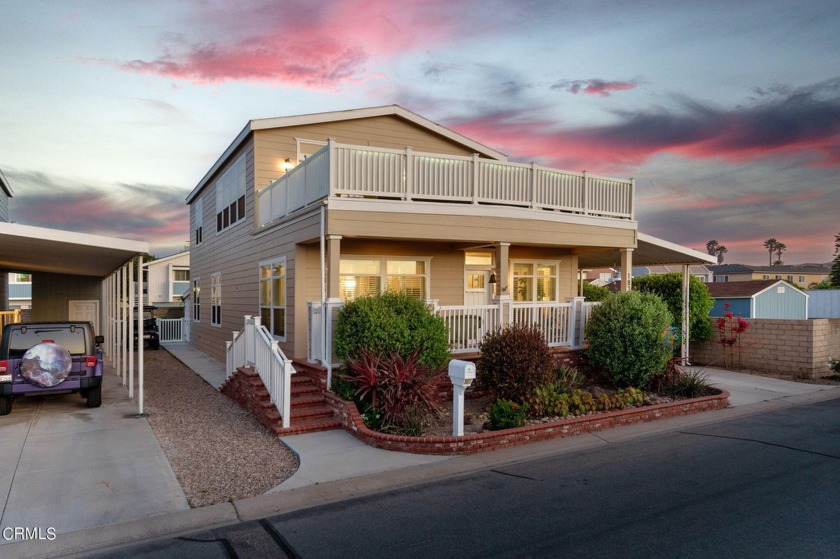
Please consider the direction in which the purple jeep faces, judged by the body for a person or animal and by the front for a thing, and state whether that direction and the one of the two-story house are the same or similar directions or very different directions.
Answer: very different directions

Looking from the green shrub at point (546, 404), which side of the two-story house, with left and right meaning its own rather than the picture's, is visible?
front

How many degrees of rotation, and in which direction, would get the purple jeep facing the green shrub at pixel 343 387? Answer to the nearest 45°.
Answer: approximately 135° to its right

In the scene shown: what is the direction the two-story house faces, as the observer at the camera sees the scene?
facing the viewer and to the right of the viewer

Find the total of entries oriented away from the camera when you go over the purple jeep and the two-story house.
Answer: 1

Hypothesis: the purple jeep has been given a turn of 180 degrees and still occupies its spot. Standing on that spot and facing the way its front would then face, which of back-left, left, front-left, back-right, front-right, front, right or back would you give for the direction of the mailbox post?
front-left

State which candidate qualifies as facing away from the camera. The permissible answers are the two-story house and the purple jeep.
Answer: the purple jeep

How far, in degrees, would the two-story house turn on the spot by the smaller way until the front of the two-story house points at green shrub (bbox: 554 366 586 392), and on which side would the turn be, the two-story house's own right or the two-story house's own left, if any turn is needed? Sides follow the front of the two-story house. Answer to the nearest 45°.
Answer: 0° — it already faces it

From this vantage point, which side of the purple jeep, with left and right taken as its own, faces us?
back

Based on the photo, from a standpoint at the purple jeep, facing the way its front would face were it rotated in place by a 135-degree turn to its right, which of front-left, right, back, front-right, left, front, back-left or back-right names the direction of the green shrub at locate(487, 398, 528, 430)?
front

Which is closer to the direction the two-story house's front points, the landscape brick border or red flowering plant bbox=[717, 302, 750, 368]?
the landscape brick border

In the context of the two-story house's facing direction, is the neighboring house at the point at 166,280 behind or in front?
behind
